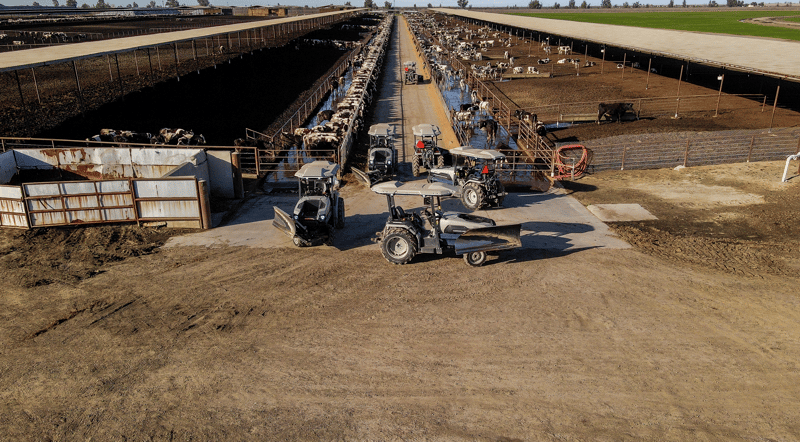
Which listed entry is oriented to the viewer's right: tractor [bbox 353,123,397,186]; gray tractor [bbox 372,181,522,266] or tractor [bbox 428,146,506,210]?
the gray tractor

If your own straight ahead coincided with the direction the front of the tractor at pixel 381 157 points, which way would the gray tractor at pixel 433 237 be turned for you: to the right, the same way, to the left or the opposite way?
to the left

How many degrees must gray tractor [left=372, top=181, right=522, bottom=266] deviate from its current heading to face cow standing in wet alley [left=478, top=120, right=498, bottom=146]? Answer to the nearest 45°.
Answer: approximately 90° to its left

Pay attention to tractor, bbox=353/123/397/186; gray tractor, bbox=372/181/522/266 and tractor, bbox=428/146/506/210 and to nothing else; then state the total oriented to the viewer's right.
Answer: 1

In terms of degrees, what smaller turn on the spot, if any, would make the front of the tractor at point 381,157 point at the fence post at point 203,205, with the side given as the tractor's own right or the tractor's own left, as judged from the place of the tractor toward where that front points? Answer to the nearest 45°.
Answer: approximately 45° to the tractor's own right

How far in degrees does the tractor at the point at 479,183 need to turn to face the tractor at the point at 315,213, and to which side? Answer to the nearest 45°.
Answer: approximately 90° to its left

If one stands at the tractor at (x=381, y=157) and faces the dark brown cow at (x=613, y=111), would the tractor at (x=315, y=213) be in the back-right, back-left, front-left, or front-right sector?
back-right

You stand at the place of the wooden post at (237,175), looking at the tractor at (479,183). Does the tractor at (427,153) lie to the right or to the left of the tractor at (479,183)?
left

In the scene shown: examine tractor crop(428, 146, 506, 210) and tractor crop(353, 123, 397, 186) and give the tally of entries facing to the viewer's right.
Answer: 0

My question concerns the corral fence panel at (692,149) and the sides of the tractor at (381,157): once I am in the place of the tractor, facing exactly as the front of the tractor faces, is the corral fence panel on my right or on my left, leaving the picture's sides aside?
on my left

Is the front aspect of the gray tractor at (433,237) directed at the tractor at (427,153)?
no

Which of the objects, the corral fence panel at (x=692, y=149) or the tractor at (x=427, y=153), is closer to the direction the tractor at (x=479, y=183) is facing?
the tractor

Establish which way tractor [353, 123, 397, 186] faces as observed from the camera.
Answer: facing the viewer

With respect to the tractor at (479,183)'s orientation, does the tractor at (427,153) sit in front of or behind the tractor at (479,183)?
in front

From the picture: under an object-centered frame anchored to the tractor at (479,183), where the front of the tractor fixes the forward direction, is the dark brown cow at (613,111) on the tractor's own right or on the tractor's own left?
on the tractor's own right

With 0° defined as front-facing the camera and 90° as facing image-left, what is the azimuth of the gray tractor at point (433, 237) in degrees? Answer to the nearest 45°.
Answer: approximately 270°
